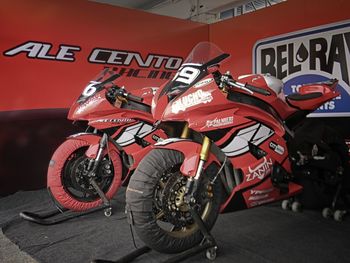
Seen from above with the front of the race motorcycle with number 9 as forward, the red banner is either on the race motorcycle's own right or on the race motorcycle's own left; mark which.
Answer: on the race motorcycle's own right

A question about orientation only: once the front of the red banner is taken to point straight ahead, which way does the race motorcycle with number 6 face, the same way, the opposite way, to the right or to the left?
to the right

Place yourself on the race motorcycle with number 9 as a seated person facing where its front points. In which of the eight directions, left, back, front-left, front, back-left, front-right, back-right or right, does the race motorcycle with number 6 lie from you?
right

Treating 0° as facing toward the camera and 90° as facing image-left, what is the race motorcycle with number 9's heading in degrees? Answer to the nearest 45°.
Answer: approximately 45°

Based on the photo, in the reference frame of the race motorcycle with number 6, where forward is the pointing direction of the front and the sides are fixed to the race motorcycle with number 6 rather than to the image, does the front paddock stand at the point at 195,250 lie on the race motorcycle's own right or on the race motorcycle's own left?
on the race motorcycle's own left

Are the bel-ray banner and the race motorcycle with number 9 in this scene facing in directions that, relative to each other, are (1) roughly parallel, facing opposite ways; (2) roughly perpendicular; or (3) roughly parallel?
roughly parallel

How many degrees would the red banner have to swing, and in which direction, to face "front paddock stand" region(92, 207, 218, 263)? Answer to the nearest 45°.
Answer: approximately 45° to its right

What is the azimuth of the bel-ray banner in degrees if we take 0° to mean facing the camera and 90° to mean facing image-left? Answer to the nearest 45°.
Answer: approximately 45°

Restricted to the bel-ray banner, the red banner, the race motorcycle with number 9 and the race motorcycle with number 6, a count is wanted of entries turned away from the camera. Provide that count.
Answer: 0

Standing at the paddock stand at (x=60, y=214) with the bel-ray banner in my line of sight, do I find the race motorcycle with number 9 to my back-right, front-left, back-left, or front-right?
front-right

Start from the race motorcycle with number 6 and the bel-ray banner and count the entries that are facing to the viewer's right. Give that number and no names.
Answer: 0

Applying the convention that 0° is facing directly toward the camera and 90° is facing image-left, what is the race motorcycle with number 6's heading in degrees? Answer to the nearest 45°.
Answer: approximately 45°

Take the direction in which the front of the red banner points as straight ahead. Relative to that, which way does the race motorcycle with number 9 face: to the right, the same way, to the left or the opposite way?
to the right

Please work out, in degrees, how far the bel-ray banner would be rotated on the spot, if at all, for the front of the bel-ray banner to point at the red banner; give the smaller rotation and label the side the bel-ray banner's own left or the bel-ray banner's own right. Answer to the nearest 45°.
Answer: approximately 45° to the bel-ray banner's own right

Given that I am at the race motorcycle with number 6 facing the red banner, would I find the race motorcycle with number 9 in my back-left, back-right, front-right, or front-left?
back-right

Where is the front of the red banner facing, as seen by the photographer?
facing the viewer and to the right of the viewer

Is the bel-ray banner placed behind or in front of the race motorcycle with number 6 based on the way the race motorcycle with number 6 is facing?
behind

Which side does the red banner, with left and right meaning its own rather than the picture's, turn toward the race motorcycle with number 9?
front
